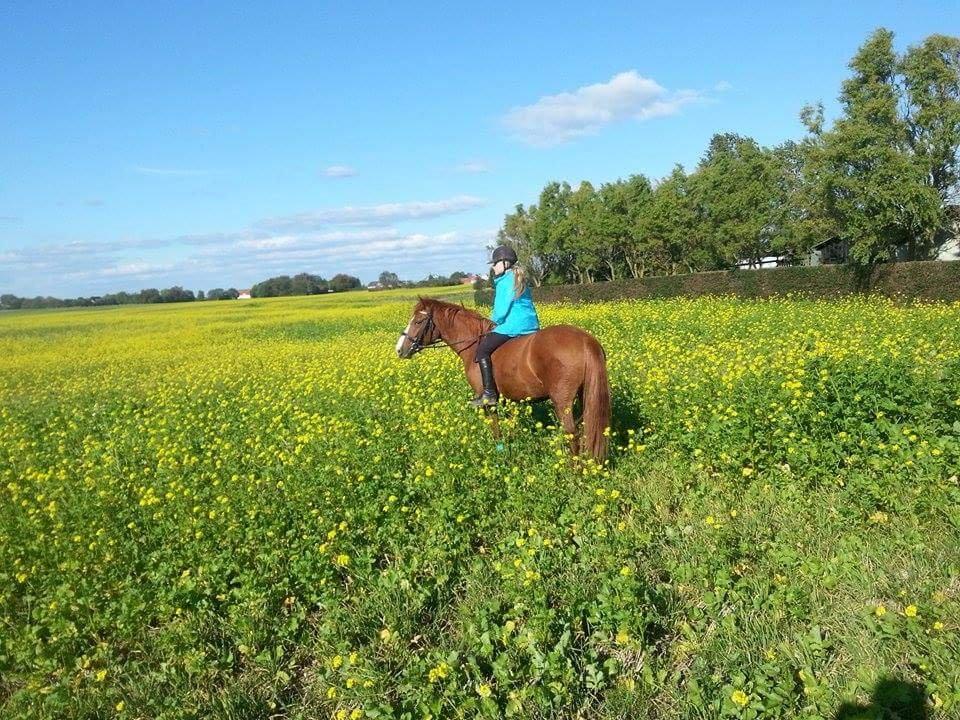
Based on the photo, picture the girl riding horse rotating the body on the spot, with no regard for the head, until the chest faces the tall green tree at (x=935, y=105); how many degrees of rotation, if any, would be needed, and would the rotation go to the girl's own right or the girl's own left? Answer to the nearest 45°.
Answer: approximately 135° to the girl's own right

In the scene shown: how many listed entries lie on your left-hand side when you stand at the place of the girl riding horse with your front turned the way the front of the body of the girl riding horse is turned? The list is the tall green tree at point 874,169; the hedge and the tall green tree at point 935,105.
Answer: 0

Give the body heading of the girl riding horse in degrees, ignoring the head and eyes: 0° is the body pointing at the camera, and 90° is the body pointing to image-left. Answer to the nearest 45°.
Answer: approximately 90°

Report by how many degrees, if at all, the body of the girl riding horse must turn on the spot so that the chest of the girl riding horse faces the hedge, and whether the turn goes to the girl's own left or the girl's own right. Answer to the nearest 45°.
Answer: approximately 135° to the girl's own right

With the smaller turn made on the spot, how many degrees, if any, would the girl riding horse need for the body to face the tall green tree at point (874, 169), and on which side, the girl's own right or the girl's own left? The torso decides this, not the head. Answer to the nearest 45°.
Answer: approximately 135° to the girl's own right
